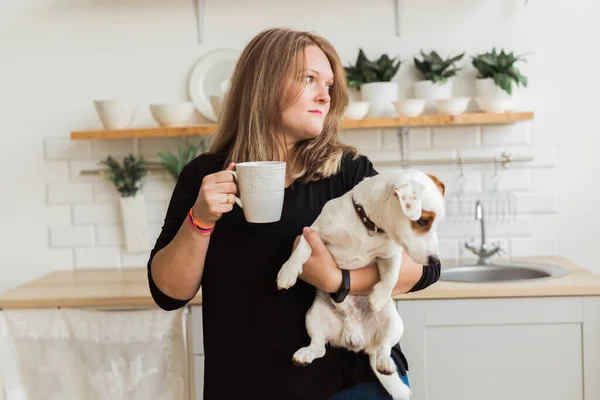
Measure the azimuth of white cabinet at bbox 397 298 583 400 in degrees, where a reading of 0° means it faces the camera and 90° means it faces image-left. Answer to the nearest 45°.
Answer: approximately 0°

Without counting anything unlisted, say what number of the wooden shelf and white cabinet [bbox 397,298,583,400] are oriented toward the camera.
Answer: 2

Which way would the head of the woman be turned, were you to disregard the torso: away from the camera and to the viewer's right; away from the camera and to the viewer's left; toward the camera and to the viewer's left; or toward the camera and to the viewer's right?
toward the camera and to the viewer's right

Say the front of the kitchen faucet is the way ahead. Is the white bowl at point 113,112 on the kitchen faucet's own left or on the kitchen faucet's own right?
on the kitchen faucet's own right
